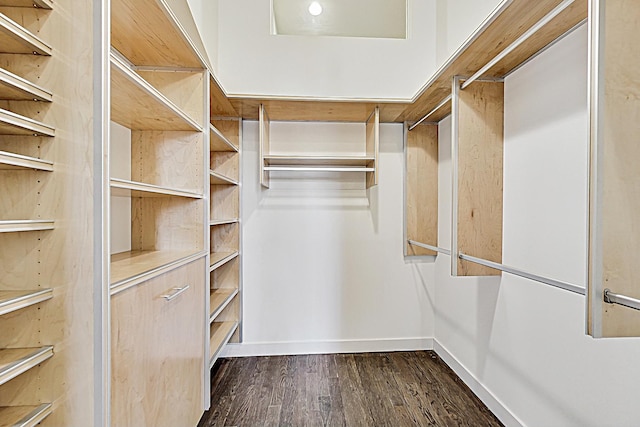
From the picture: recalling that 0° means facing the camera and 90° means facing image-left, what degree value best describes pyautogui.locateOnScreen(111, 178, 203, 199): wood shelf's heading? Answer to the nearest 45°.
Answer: approximately 315°

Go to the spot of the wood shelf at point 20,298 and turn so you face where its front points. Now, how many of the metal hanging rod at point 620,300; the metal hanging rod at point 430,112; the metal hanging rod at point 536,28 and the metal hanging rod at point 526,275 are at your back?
0

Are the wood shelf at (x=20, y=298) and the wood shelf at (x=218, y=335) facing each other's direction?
no

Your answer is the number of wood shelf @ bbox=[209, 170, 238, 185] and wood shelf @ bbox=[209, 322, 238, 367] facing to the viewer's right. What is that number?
2

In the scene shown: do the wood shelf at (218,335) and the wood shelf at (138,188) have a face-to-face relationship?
no

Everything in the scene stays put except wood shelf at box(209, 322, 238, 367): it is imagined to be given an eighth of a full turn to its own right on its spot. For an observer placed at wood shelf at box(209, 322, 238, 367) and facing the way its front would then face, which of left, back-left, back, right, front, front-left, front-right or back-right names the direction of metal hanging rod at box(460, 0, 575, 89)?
front

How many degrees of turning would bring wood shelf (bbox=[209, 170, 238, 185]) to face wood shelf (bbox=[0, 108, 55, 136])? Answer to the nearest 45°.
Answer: approximately 90° to its right

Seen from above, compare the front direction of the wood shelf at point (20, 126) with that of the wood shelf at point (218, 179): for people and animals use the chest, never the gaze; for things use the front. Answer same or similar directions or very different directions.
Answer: same or similar directions

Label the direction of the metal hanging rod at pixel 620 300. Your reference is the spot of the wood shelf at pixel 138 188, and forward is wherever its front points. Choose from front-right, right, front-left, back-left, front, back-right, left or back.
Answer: front

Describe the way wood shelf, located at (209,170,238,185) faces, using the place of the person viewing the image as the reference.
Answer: facing to the right of the viewer

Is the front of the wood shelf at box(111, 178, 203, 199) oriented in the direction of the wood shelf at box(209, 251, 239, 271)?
no

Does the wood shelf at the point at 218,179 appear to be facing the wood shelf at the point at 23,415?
no

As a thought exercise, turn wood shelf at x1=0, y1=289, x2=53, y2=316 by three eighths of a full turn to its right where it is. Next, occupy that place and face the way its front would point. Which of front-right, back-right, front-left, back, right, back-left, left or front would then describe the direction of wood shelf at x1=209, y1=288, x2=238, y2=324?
back-right

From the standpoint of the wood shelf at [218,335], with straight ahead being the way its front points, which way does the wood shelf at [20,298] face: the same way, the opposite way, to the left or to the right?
the same way

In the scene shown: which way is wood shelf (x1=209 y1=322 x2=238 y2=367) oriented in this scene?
to the viewer's right

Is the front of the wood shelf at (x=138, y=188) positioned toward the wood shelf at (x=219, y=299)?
no

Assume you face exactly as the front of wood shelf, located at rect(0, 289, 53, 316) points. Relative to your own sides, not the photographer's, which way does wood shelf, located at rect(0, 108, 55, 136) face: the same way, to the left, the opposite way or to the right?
the same way

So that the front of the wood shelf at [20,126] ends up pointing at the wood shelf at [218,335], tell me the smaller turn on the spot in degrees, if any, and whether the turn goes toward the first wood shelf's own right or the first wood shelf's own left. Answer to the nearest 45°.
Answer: approximately 90° to the first wood shelf's own left

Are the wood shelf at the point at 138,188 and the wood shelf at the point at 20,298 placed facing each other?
no
